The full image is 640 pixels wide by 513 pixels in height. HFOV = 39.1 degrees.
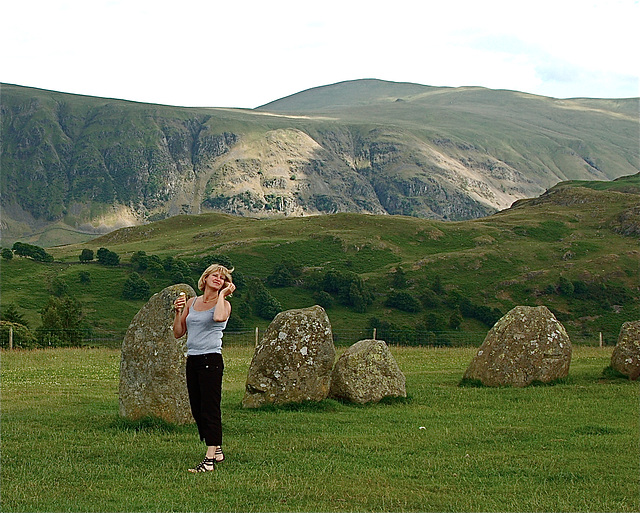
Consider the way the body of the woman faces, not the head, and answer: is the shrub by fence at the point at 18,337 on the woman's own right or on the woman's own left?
on the woman's own right

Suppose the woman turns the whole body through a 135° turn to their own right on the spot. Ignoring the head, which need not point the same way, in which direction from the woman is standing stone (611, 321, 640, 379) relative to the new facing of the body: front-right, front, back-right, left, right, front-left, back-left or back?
front-right

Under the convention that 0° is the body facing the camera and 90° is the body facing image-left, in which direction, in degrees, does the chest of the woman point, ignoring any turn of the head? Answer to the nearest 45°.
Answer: approximately 45°

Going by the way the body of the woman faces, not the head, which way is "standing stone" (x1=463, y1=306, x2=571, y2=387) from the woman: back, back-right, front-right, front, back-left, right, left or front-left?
back

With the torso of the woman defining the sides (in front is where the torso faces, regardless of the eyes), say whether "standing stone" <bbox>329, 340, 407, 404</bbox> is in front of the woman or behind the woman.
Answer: behind

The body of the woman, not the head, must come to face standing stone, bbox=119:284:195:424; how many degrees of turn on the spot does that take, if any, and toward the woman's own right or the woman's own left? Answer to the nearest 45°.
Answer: approximately 135° to the woman's own right
